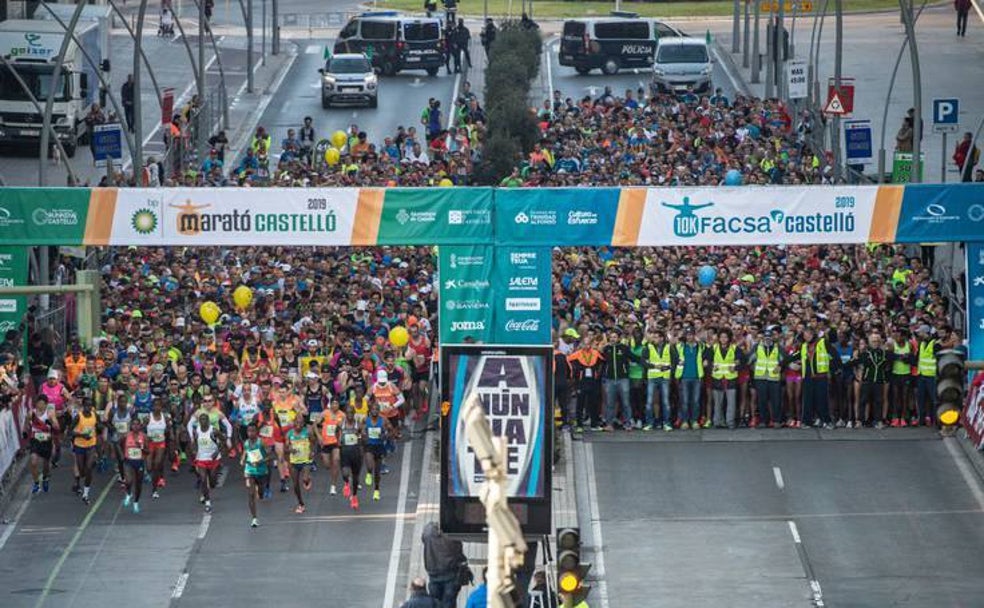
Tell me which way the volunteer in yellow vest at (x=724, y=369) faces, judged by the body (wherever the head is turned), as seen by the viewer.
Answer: toward the camera

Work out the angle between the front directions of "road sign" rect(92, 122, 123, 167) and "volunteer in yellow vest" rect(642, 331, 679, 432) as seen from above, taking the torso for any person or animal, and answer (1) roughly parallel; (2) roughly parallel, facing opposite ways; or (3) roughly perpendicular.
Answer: roughly parallel

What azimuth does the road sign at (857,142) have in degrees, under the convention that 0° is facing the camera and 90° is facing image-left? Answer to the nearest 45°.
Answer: approximately 0°

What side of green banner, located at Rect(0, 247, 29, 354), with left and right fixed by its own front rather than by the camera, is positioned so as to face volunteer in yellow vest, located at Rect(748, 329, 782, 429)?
left

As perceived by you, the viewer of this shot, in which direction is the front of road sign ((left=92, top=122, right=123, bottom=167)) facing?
facing the viewer

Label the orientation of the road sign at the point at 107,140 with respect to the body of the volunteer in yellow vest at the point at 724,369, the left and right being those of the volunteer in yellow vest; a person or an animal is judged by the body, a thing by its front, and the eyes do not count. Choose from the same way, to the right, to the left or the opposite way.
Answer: the same way

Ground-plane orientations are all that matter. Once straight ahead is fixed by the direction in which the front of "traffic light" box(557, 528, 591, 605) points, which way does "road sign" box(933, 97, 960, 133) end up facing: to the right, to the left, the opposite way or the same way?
the same way

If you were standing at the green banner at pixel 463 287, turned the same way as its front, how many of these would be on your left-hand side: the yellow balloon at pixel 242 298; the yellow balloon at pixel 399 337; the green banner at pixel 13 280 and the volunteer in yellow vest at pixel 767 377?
1

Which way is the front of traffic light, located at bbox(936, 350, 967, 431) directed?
toward the camera

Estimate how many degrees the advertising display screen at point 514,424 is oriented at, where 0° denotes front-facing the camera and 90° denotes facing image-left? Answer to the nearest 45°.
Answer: approximately 0°

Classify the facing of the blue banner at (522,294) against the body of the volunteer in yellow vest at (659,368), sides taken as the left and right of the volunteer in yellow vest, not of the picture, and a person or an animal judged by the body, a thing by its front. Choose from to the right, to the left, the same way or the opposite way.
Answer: the same way

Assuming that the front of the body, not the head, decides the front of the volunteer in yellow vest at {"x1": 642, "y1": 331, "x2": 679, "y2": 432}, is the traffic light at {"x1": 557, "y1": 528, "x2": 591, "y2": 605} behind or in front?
in front

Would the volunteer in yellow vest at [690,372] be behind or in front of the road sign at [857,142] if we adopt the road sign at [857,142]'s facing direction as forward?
in front
